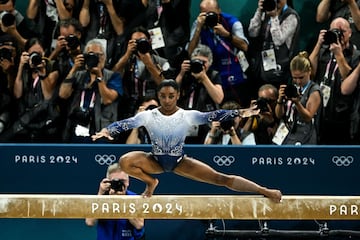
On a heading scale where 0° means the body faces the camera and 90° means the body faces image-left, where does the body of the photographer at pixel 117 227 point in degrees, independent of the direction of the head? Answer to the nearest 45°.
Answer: approximately 0°

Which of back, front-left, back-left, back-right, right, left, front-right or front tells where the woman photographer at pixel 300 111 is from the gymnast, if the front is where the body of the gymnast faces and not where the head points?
back-left

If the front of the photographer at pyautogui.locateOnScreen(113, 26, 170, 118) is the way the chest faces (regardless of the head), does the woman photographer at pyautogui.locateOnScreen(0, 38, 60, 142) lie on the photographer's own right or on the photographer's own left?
on the photographer's own right

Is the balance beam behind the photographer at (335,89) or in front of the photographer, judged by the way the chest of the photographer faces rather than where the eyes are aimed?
in front

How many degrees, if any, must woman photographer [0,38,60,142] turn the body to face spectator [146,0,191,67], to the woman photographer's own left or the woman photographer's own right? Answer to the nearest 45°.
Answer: approximately 90° to the woman photographer's own left

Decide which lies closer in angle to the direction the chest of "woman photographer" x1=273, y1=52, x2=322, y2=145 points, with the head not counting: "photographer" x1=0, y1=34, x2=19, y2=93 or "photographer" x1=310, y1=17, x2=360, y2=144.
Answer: the "photographer" x1=0, y1=34, x2=19, y2=93

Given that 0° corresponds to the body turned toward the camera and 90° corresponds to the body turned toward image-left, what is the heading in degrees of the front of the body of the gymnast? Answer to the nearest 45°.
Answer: approximately 0°

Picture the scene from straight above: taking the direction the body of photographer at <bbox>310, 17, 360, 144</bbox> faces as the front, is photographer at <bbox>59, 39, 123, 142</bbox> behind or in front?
in front

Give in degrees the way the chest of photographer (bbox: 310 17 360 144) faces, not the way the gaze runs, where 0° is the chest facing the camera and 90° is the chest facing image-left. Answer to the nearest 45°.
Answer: approximately 45°

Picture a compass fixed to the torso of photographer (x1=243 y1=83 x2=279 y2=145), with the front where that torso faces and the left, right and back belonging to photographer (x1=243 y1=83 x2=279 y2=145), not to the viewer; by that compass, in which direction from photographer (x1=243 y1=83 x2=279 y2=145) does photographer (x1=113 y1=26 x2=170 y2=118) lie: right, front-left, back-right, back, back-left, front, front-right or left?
front-right
